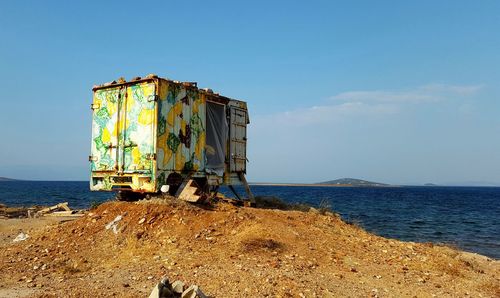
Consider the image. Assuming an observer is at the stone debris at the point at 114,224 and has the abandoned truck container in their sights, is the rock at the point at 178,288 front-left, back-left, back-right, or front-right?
back-right

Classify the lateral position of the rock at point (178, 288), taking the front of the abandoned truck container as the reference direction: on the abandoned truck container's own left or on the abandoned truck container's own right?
on the abandoned truck container's own right

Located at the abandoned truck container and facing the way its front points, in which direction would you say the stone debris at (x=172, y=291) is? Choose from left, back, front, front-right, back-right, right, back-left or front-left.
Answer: back-right

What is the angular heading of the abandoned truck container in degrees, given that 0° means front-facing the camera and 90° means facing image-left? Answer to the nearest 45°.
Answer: approximately 225°

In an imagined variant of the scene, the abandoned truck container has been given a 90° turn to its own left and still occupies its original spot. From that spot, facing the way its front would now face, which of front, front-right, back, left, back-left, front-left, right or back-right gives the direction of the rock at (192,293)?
back-left

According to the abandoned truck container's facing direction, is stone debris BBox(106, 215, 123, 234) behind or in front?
behind
